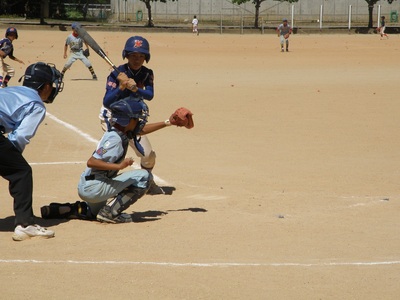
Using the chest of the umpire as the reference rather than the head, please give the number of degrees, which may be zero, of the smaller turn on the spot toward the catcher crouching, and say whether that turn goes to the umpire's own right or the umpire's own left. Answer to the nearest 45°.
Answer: approximately 45° to the umpire's own left

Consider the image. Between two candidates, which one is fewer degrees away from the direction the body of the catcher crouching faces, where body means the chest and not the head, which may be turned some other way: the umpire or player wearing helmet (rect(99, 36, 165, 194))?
the player wearing helmet

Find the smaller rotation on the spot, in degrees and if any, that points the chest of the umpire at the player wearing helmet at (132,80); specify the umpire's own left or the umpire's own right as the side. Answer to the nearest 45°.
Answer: approximately 45° to the umpire's own left

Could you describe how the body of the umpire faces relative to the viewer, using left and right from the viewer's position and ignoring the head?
facing to the right of the viewer

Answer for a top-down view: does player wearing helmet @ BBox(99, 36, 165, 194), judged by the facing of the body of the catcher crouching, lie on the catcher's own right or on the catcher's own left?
on the catcher's own left

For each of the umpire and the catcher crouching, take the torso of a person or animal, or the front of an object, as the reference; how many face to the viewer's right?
2

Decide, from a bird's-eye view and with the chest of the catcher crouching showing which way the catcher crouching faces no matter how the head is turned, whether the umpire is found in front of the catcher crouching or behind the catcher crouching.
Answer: behind

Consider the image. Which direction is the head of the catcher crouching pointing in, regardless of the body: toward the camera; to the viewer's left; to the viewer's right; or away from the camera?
to the viewer's right

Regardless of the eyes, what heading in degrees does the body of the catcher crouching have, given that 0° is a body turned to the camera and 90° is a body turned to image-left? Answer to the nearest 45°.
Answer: approximately 270°
